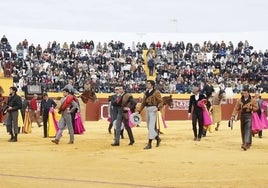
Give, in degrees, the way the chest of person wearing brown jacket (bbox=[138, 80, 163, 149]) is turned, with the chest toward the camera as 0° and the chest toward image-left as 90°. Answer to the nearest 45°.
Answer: approximately 45°

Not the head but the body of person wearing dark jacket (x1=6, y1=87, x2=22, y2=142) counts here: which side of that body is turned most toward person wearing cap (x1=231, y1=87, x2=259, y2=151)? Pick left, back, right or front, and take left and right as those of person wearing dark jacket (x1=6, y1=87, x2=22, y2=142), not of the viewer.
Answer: left

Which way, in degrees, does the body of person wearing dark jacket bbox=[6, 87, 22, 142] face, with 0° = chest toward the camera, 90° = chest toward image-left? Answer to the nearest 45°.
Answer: approximately 45°

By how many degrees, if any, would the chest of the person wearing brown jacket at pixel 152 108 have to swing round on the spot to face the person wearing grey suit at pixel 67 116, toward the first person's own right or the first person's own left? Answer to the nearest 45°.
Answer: approximately 90° to the first person's own right

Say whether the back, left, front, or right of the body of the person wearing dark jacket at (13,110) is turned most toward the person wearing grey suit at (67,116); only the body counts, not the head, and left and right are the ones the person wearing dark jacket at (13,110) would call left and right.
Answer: left
